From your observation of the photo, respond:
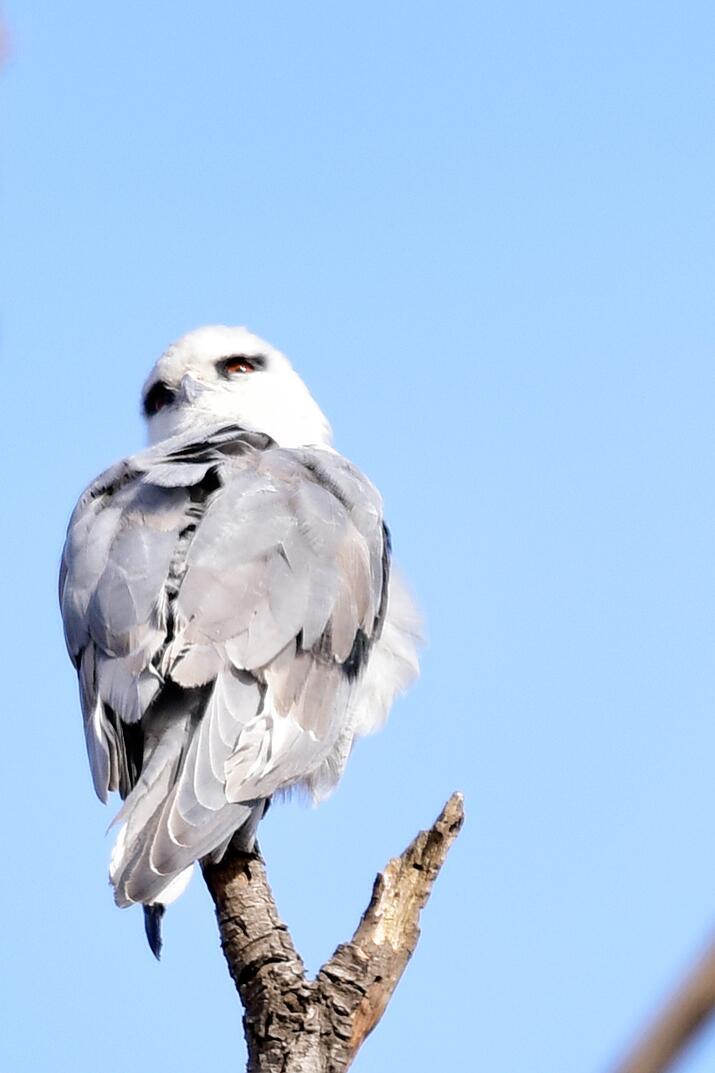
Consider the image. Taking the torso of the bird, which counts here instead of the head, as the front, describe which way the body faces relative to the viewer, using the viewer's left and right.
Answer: facing away from the viewer and to the right of the viewer

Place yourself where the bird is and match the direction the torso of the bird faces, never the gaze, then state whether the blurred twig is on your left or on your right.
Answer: on your right
